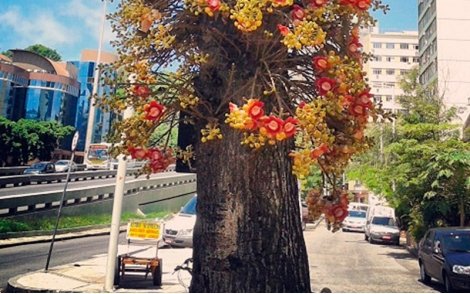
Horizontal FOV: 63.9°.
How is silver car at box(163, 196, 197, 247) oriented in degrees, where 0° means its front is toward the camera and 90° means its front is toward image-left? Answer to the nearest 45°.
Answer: approximately 45°

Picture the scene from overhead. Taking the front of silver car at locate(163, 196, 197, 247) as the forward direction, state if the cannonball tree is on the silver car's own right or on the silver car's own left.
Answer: on the silver car's own left

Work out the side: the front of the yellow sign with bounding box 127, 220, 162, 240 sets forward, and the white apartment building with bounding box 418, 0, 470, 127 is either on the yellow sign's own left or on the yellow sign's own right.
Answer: on the yellow sign's own left

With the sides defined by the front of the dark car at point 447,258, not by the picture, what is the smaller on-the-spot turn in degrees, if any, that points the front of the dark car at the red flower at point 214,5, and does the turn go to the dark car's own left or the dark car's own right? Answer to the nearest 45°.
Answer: approximately 45° to the dark car's own right

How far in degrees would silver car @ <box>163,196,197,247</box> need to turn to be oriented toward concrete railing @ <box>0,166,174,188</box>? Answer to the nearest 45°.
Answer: approximately 90° to its right

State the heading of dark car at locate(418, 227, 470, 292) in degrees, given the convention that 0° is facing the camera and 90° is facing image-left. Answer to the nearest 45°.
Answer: approximately 315°

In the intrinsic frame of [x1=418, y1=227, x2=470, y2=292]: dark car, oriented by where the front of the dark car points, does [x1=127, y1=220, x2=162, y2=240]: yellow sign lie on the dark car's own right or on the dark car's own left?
on the dark car's own right

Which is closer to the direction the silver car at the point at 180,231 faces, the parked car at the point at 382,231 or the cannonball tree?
the cannonball tree

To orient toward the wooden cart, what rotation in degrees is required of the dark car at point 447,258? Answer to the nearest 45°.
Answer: approximately 90° to its right

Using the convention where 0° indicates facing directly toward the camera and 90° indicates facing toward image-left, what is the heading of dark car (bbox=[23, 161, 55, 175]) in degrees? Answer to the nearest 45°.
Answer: approximately 45°

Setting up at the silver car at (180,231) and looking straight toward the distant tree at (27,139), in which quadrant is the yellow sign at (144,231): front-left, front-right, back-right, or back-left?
back-left
